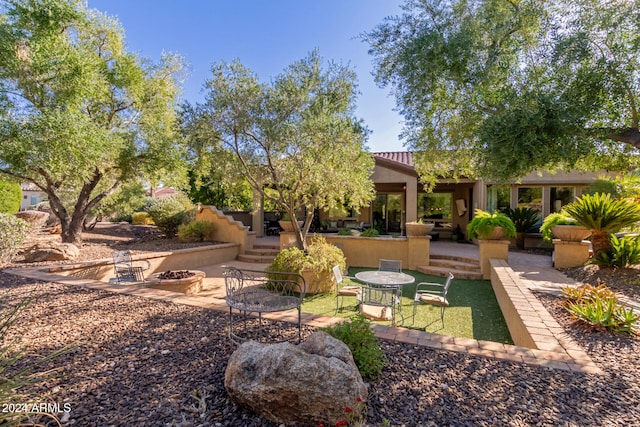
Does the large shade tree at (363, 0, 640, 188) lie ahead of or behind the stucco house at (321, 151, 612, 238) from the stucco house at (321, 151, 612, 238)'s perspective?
ahead

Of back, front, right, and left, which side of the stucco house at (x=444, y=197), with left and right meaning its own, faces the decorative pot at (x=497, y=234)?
front

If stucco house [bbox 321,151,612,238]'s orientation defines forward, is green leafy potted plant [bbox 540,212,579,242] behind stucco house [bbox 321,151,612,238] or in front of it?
in front

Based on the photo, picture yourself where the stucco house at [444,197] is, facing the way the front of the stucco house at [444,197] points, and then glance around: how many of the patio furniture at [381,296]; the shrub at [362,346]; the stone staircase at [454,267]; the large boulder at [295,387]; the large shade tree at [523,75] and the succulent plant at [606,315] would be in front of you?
6

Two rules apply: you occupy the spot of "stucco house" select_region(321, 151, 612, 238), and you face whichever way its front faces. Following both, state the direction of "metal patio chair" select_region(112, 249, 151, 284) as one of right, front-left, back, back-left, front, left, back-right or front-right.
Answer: front-right

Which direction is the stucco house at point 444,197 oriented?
toward the camera

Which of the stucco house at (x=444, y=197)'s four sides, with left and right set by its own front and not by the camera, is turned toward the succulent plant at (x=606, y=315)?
front

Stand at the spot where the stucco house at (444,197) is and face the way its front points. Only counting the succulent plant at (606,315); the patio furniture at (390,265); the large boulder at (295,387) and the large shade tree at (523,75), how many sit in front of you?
4

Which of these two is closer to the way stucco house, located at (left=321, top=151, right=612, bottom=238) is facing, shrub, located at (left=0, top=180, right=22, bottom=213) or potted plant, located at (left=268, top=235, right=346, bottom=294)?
the potted plant

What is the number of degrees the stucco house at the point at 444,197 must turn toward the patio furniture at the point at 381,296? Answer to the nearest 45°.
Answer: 0° — it already faces it

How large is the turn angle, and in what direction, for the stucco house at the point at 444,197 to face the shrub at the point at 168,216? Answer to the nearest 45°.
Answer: approximately 45° to its right

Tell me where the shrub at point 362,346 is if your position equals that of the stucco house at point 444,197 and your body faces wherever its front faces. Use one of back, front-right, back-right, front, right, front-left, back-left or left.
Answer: front

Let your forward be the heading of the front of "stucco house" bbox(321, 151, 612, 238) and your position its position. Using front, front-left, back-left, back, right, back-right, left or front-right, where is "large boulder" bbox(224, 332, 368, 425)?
front
